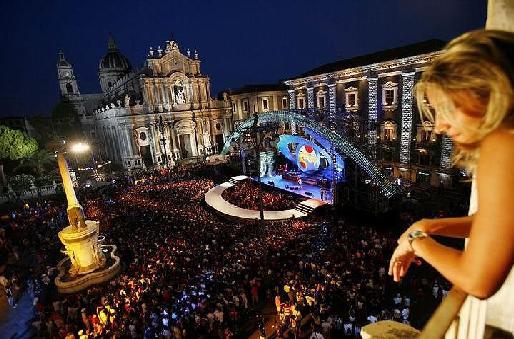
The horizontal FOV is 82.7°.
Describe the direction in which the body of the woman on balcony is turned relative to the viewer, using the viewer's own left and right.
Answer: facing to the left of the viewer

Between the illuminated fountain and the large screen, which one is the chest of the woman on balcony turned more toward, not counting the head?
the illuminated fountain

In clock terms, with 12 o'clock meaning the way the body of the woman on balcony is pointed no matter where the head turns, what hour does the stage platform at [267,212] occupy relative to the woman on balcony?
The stage platform is roughly at 2 o'clock from the woman on balcony.

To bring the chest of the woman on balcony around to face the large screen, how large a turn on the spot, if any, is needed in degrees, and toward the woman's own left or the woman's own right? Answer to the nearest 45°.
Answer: approximately 45° to the woman's own right

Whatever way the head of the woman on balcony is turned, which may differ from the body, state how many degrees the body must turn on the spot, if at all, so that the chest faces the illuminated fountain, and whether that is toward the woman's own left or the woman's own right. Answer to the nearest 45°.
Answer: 0° — they already face it

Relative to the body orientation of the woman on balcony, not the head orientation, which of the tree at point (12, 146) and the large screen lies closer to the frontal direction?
the tree
